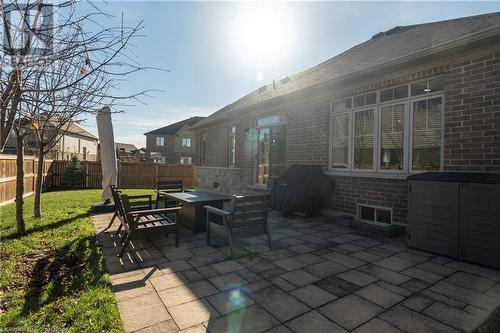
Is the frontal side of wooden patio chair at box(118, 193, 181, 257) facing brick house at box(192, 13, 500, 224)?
yes

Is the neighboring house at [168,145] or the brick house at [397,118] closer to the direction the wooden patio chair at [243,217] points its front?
the neighboring house

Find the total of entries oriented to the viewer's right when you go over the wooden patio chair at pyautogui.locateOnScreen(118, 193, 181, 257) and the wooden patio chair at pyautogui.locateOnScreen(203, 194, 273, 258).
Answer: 1

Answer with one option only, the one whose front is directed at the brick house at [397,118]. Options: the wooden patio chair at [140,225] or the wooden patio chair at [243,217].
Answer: the wooden patio chair at [140,225]

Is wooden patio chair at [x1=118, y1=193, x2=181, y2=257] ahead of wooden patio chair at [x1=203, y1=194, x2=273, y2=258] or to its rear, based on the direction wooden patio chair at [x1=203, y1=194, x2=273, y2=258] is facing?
ahead

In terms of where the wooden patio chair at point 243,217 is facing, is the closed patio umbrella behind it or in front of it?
in front

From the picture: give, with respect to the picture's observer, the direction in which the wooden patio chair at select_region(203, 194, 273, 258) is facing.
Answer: facing away from the viewer and to the left of the viewer

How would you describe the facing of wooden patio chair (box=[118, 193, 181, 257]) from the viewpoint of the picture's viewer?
facing to the right of the viewer

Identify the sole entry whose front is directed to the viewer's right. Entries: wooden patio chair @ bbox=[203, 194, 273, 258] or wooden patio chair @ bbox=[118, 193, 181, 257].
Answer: wooden patio chair @ bbox=[118, 193, 181, 257]

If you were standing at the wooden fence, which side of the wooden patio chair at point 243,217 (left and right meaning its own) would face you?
front

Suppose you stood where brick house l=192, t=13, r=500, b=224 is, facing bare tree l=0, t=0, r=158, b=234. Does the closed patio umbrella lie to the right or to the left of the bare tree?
right

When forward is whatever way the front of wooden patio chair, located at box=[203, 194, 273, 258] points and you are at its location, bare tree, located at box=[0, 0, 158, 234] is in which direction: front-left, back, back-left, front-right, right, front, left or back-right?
left
